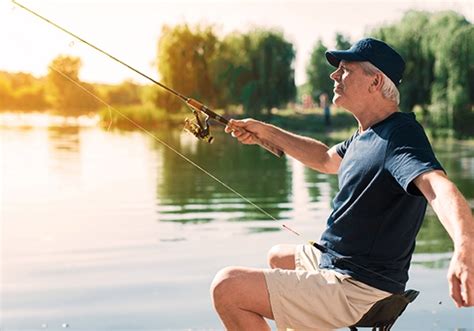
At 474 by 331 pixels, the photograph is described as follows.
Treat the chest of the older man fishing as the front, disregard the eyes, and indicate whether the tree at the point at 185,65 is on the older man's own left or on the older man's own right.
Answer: on the older man's own right

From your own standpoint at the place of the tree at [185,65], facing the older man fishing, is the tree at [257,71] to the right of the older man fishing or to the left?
left

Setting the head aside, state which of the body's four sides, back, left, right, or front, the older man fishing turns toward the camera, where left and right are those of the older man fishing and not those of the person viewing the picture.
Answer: left

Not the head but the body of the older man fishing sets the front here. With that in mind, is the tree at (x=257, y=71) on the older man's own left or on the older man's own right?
on the older man's own right

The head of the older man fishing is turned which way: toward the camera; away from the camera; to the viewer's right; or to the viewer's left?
to the viewer's left
